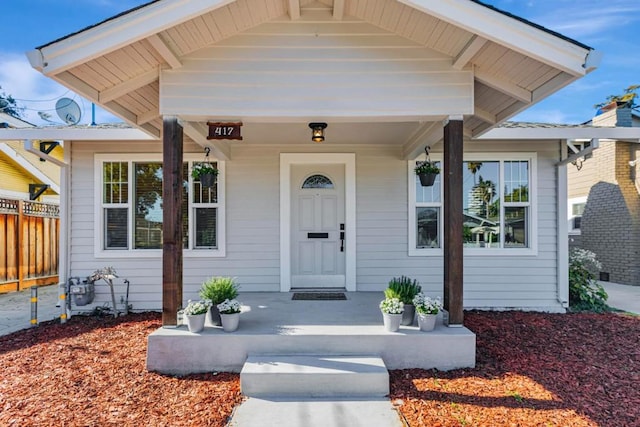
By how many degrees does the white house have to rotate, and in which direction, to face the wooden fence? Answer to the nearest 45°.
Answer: approximately 135° to its right

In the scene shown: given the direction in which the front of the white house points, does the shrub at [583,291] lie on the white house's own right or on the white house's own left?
on the white house's own left

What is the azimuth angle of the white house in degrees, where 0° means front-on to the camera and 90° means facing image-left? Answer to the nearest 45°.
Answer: approximately 0°

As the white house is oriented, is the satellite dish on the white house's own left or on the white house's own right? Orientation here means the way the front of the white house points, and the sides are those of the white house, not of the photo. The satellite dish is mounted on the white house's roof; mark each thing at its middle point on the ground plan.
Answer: on the white house's own right
